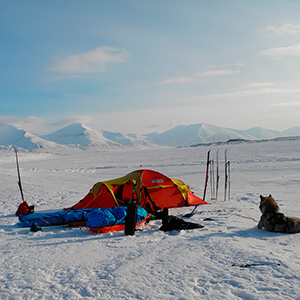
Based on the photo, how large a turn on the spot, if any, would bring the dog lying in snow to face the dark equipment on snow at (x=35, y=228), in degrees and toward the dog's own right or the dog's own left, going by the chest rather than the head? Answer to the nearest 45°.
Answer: approximately 45° to the dog's own left

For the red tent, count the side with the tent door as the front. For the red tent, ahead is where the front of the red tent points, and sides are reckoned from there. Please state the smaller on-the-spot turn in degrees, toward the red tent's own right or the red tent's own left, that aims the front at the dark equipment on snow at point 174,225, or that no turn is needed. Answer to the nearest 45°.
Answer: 0° — it already faces it

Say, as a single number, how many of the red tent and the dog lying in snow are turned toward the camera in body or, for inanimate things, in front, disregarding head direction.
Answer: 1

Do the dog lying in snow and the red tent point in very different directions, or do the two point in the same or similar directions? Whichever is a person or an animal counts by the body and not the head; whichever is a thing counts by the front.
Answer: very different directions

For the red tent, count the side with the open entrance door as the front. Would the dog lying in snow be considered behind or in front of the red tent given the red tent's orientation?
in front

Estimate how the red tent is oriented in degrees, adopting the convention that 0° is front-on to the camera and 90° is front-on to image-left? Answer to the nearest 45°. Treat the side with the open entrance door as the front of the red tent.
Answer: approximately 0°

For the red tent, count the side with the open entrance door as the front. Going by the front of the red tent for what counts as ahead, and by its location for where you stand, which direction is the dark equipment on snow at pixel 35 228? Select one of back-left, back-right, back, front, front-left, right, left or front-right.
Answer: front-right

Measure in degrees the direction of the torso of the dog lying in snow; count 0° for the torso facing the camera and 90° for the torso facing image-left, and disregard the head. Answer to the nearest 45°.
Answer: approximately 135°

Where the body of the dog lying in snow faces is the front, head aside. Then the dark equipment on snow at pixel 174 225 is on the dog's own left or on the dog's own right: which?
on the dog's own left

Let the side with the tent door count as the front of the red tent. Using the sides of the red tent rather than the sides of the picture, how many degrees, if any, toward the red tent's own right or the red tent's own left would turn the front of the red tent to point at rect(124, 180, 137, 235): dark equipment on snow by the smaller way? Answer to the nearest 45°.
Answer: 0° — it already faces it
